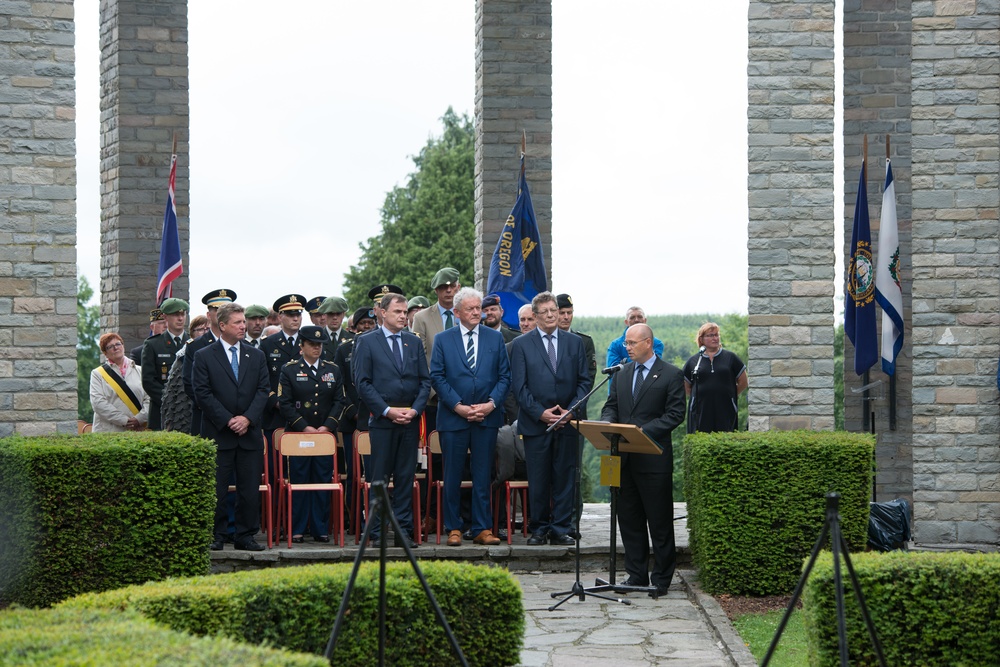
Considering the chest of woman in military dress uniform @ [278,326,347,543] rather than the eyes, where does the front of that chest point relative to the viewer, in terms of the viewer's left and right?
facing the viewer

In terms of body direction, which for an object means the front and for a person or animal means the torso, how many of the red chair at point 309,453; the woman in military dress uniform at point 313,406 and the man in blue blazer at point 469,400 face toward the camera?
3

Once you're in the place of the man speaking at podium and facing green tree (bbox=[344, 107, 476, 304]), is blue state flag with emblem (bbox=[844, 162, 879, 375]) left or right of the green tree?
right

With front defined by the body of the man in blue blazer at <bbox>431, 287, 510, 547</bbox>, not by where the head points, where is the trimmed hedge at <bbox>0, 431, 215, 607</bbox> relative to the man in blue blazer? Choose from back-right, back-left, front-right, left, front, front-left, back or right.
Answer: front-right

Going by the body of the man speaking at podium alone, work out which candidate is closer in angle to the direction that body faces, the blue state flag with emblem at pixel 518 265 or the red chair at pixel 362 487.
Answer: the red chair

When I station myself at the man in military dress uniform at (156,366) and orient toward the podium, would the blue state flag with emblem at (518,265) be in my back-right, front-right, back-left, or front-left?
front-left

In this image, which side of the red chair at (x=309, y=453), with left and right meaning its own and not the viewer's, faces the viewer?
front

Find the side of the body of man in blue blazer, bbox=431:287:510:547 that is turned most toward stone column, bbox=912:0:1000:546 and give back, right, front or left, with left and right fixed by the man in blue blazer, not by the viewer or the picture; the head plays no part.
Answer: left

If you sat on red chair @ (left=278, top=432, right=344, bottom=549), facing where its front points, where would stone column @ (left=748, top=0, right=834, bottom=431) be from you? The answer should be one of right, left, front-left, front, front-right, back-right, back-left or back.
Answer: left

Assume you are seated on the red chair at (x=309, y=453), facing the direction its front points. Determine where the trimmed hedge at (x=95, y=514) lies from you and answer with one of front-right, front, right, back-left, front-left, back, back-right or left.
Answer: front-right

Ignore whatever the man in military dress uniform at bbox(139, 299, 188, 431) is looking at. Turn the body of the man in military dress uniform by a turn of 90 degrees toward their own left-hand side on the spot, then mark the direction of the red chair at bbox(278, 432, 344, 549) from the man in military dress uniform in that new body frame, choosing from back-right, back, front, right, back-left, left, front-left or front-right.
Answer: right

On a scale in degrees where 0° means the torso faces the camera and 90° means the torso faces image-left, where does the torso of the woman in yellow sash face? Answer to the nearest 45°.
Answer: approximately 315°

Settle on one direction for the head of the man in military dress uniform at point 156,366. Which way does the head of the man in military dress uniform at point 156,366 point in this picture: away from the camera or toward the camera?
toward the camera

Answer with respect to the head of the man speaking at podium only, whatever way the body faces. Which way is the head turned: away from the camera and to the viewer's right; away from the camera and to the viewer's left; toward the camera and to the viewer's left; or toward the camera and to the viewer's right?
toward the camera and to the viewer's left
